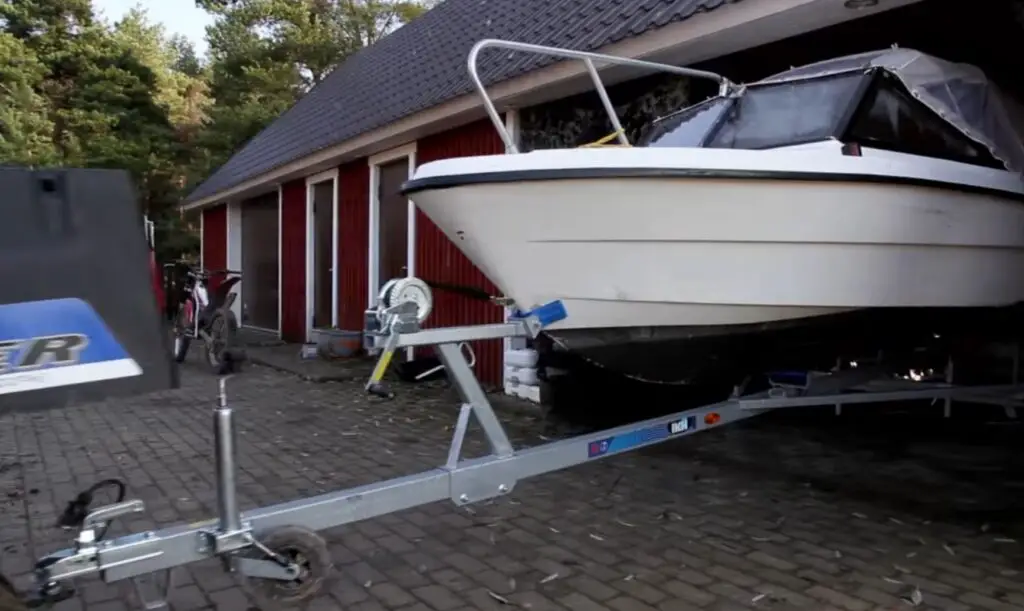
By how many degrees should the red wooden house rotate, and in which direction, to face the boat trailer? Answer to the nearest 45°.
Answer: approximately 45° to its left

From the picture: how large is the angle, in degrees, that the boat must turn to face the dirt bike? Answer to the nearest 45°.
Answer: approximately 90° to its right

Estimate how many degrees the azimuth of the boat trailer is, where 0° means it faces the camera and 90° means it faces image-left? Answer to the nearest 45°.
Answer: approximately 45°

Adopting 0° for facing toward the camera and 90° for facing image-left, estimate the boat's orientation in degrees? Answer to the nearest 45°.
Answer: approximately 45°

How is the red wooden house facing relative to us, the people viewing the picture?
facing the viewer and to the left of the viewer

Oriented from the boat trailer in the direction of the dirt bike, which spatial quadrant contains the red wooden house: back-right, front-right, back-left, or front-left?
front-right

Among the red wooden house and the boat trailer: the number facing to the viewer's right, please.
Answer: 0

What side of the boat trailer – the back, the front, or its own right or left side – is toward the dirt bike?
right
